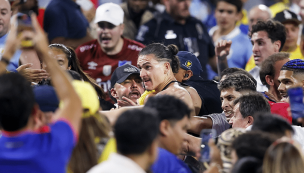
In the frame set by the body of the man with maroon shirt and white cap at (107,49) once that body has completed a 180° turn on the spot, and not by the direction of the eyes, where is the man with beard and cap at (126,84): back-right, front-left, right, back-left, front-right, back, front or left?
back

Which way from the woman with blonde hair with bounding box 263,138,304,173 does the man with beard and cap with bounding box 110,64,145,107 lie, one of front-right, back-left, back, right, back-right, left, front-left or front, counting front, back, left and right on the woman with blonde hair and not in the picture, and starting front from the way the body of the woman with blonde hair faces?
front-left

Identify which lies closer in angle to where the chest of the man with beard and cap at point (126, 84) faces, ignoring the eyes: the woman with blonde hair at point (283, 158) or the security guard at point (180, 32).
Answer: the woman with blonde hair

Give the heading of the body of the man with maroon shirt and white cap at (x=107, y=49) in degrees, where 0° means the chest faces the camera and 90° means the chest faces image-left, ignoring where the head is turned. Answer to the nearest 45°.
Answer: approximately 0°

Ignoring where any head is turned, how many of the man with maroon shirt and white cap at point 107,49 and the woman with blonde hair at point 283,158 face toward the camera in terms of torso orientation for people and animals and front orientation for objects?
1

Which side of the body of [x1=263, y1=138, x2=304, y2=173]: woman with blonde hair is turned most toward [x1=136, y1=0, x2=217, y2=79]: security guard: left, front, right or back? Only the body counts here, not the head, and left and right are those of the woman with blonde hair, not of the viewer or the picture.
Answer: front

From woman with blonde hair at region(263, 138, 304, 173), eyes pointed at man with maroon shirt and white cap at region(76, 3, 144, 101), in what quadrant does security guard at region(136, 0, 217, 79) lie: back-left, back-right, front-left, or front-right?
front-right

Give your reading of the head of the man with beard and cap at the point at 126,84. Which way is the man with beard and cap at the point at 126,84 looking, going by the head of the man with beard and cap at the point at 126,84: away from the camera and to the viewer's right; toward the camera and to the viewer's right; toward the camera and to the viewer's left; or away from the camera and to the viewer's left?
toward the camera and to the viewer's right

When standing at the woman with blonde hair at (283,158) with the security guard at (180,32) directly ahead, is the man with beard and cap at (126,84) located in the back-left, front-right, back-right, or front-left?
front-left

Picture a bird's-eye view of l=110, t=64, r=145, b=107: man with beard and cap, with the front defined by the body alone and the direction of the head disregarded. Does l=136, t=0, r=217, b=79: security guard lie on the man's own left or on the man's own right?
on the man's own left

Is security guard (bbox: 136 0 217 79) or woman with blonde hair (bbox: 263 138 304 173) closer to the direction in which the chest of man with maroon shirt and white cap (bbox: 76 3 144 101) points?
the woman with blonde hair

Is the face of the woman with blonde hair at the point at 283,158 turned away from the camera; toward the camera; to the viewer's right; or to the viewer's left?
away from the camera

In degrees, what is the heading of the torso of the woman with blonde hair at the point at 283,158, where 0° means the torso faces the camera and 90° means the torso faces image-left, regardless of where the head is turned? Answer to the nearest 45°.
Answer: approximately 180°
